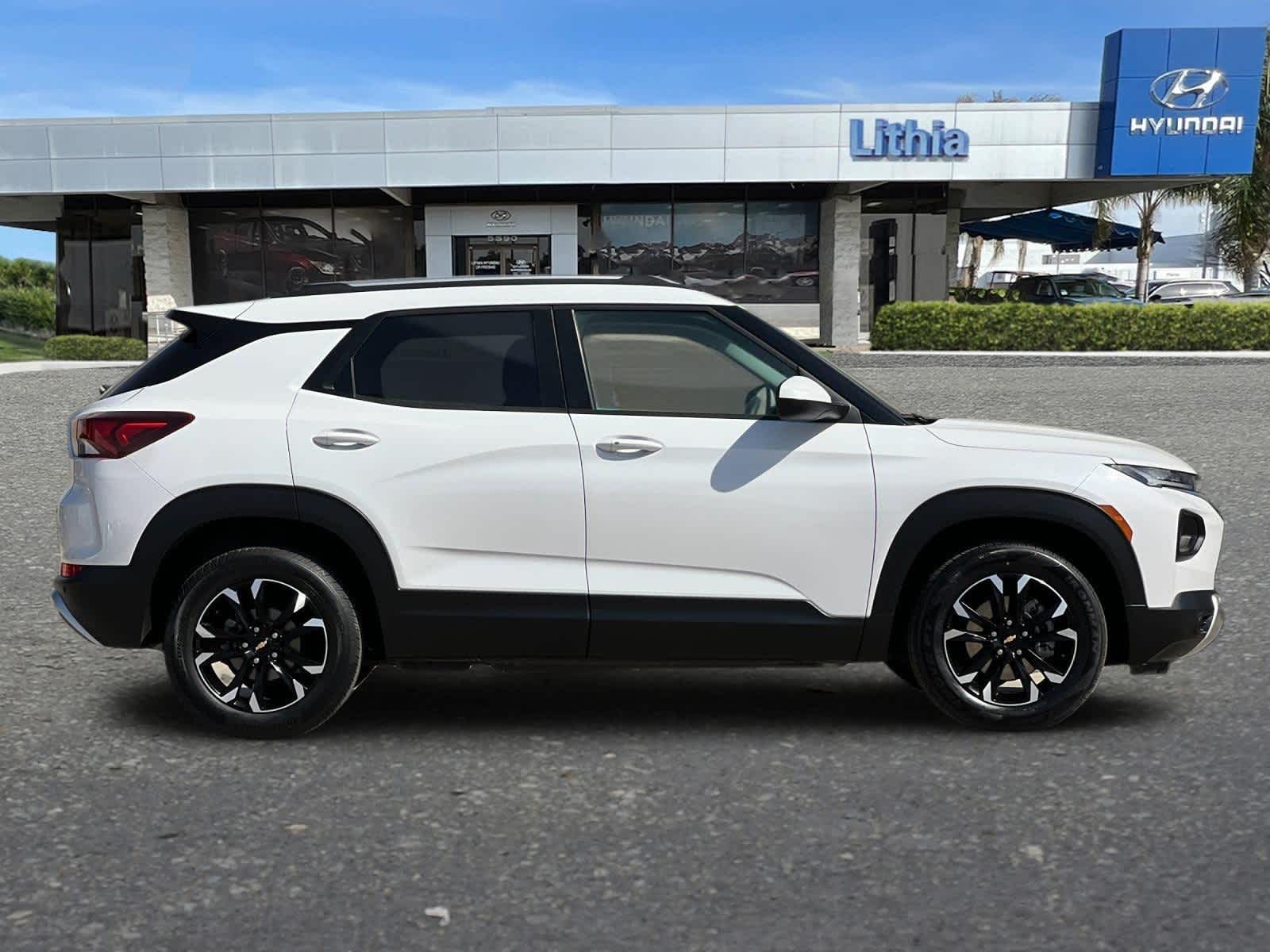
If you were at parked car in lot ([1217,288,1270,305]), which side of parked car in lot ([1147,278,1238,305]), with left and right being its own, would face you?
back

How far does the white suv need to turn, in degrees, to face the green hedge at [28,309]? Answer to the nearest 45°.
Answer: approximately 135° to its left

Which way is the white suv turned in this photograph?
to the viewer's right

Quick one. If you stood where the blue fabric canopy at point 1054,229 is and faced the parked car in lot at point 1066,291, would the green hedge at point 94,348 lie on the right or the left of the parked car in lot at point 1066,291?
right

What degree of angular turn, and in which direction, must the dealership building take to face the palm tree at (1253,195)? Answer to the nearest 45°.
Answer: approximately 90° to its left

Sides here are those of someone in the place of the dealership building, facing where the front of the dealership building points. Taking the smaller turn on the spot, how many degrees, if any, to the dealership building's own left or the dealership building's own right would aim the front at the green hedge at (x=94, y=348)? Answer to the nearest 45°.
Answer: approximately 90° to the dealership building's own right
